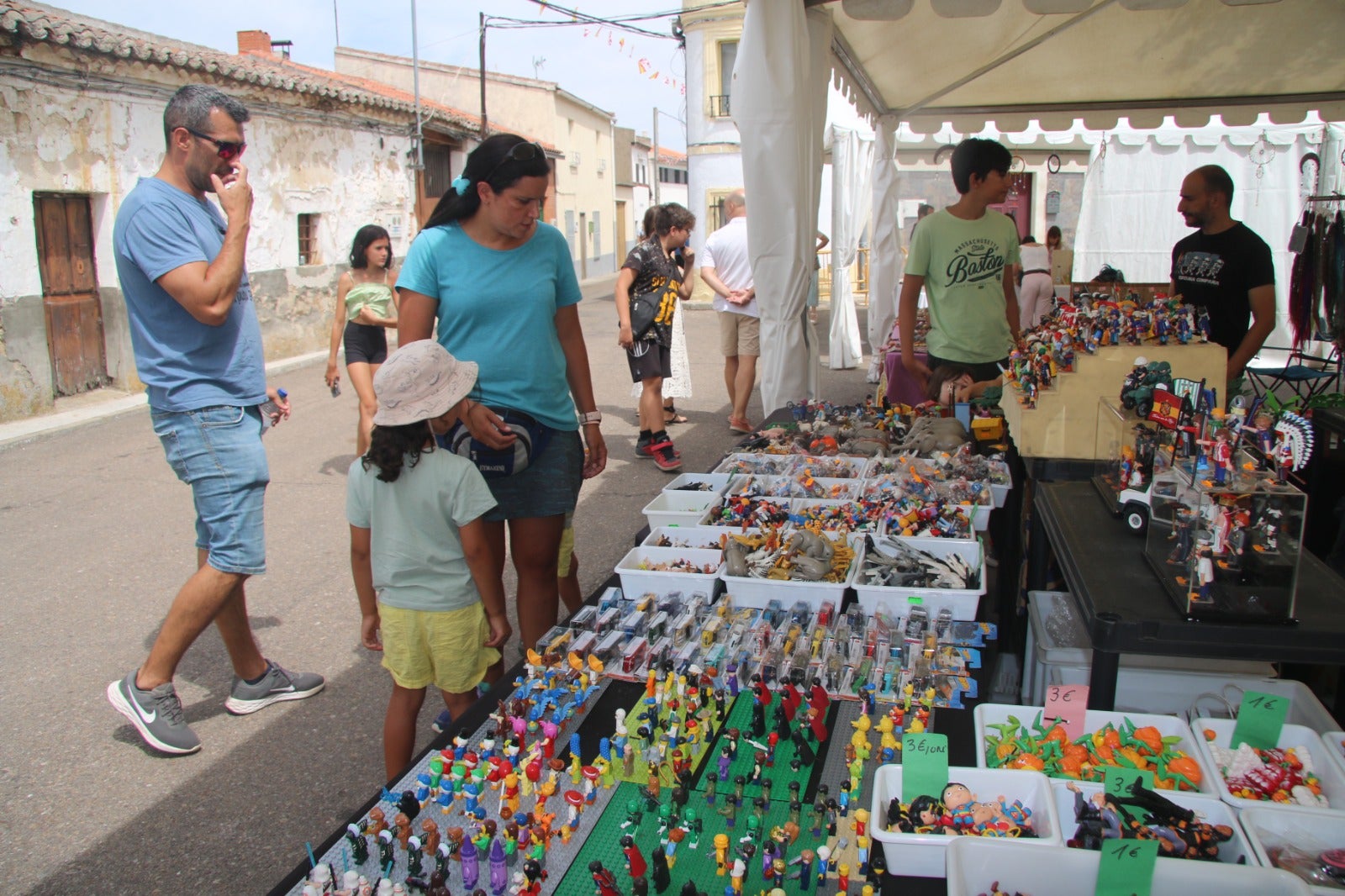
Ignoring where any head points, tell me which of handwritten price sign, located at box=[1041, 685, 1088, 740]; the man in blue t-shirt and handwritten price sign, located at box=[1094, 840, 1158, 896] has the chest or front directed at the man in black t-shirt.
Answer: the man in blue t-shirt

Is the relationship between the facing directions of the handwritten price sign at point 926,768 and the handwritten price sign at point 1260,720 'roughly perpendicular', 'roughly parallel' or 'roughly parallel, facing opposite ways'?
roughly parallel

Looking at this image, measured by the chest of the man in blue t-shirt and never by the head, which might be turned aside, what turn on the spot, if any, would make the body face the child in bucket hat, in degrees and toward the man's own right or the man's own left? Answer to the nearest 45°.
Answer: approximately 45° to the man's own right

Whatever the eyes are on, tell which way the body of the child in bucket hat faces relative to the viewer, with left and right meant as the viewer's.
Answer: facing away from the viewer and to the right of the viewer

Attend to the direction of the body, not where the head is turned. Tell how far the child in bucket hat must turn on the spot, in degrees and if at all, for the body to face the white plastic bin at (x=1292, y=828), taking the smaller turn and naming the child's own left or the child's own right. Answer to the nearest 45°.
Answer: approximately 90° to the child's own right

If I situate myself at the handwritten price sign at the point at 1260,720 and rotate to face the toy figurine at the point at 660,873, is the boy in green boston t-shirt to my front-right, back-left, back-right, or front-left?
back-right

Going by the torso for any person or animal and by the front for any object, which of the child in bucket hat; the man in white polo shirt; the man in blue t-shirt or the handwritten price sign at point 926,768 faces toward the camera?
the handwritten price sign

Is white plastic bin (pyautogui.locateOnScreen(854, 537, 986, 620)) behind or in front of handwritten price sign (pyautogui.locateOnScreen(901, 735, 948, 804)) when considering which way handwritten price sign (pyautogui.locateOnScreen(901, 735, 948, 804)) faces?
behind

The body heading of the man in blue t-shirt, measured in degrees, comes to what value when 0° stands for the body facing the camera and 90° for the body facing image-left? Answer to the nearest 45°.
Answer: approximately 270°

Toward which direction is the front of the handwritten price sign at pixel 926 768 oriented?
toward the camera

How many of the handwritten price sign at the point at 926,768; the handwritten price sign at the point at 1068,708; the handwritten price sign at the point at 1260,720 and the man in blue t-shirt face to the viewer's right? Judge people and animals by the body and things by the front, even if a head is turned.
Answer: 1

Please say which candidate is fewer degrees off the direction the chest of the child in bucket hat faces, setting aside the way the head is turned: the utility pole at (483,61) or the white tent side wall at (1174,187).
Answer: the white tent side wall

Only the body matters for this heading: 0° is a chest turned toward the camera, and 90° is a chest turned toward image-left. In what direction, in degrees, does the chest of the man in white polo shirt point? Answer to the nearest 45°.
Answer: approximately 135°
